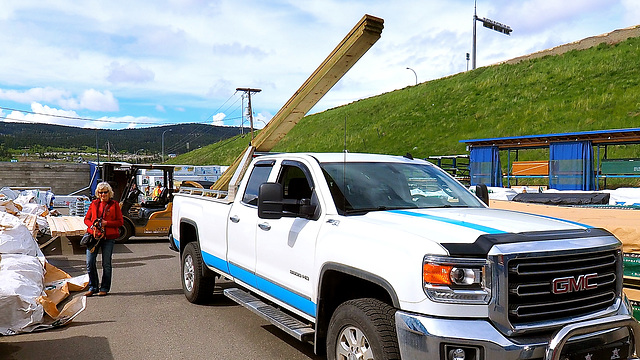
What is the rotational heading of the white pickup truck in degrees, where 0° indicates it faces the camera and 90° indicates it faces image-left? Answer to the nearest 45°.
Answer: approximately 315°

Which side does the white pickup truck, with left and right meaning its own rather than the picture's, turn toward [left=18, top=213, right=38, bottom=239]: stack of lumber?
back

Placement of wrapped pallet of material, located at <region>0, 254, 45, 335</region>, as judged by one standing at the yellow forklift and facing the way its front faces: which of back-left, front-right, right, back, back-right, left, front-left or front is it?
left

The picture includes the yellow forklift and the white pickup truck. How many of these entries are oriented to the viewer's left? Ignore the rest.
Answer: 1

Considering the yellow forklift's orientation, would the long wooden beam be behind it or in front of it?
behind

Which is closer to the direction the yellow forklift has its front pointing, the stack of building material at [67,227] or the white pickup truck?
the stack of building material

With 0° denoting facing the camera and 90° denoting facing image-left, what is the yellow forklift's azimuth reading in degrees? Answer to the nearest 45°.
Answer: approximately 90°

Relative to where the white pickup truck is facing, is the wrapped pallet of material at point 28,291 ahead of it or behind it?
behind

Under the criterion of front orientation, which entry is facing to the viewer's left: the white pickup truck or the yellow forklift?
the yellow forklift

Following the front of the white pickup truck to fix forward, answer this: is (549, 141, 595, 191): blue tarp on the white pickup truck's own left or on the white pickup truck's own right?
on the white pickup truck's own left

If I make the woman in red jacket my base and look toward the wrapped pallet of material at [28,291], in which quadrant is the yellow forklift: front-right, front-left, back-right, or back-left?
back-right
